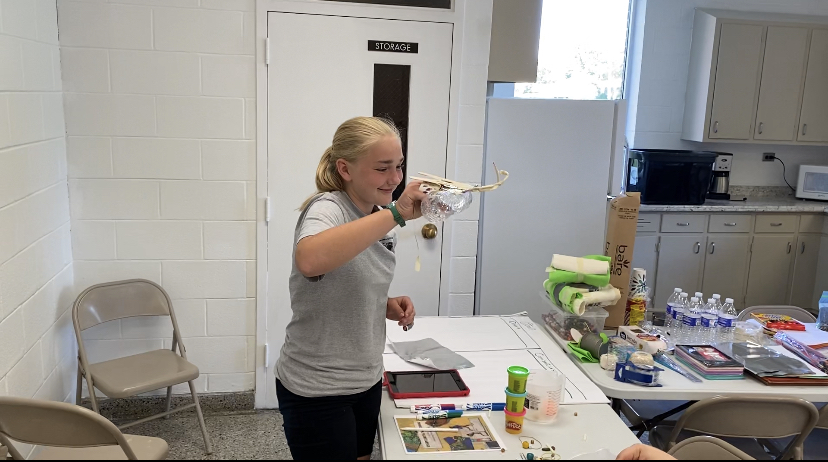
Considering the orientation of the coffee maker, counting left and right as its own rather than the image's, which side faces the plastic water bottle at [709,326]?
front

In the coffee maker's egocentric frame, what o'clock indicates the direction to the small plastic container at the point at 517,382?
The small plastic container is roughly at 12 o'clock from the coffee maker.

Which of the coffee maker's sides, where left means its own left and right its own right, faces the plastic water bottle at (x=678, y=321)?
front

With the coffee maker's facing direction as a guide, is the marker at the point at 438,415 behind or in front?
in front

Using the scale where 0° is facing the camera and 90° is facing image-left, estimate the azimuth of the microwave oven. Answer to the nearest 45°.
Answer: approximately 0°
